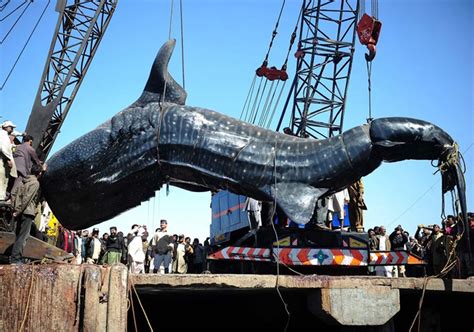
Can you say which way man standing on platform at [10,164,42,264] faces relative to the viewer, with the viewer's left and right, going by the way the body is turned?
facing away from the viewer and to the right of the viewer

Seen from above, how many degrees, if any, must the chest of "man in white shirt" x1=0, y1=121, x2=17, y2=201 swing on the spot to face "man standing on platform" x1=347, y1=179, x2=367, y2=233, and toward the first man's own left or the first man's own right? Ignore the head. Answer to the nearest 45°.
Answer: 0° — they already face them

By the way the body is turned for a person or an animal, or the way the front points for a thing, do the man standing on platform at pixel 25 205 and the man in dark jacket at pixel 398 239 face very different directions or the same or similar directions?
very different directions

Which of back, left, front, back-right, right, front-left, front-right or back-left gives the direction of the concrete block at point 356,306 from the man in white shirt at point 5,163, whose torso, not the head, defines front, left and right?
front-right

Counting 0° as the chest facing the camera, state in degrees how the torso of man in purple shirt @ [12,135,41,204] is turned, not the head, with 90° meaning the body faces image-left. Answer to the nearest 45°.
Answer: approximately 225°

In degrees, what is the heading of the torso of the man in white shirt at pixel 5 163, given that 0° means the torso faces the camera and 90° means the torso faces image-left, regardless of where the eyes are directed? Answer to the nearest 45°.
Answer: approximately 270°

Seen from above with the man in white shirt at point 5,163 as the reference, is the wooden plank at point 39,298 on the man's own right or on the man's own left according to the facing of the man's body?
on the man's own right

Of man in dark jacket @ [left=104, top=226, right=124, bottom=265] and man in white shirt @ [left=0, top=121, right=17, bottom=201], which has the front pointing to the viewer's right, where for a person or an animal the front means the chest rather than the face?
the man in white shirt

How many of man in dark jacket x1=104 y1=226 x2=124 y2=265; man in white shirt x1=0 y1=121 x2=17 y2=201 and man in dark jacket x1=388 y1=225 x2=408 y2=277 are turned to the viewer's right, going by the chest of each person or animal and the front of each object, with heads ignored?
1

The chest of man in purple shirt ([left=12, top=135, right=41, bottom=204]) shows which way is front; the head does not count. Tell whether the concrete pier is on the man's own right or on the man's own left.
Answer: on the man's own right

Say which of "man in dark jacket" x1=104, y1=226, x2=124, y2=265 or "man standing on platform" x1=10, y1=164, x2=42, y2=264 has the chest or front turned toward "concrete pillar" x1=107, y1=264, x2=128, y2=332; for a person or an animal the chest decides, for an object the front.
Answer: the man in dark jacket
